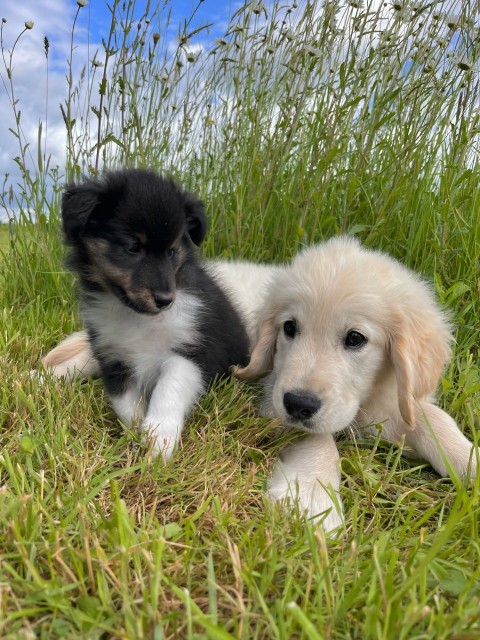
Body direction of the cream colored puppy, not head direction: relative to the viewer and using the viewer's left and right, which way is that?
facing the viewer and to the right of the viewer

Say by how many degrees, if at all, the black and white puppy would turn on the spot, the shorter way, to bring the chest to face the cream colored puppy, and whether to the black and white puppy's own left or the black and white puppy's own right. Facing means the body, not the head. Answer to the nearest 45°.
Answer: approximately 90° to the black and white puppy's own left

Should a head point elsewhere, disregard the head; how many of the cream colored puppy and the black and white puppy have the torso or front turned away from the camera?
0

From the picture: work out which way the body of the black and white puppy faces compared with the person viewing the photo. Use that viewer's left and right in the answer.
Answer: facing the viewer and to the left of the viewer

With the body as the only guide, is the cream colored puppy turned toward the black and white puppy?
no

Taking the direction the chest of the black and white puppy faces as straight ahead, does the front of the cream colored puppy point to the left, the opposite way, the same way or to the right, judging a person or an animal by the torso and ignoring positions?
to the left
